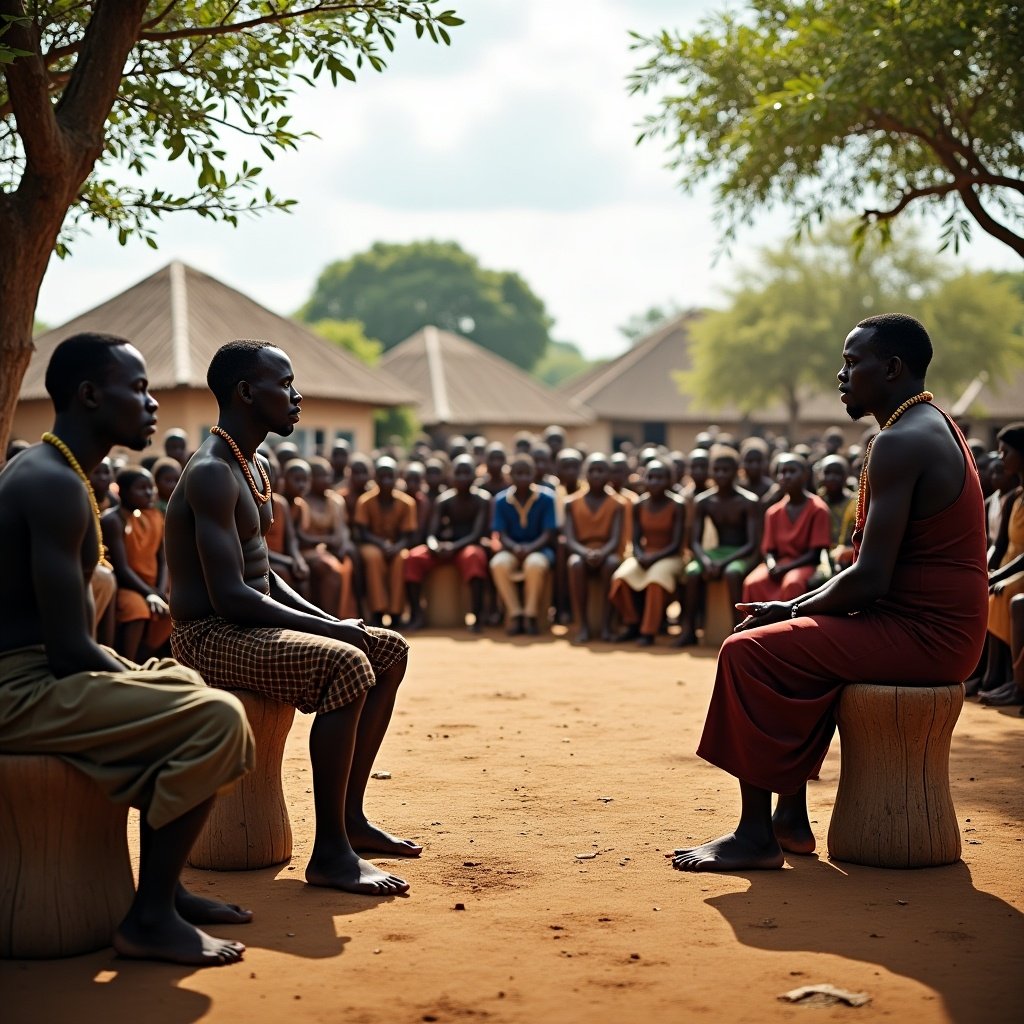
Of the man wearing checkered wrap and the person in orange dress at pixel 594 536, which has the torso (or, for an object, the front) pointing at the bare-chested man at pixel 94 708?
the person in orange dress

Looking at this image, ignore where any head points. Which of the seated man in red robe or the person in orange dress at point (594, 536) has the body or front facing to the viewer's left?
the seated man in red robe

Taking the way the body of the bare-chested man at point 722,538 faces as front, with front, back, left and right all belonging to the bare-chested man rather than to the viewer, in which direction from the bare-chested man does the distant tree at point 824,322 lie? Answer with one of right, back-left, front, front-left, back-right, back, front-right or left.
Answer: back

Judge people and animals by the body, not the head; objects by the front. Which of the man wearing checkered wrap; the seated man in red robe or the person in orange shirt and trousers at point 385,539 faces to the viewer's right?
the man wearing checkered wrap

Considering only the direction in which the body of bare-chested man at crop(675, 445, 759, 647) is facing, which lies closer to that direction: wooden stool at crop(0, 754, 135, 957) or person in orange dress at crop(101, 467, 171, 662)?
the wooden stool

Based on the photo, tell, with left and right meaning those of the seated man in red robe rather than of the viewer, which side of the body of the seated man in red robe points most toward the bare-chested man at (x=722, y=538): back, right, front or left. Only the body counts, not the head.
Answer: right

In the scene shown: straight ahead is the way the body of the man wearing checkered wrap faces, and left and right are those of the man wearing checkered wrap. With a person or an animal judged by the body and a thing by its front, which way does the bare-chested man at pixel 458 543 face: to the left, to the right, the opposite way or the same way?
to the right

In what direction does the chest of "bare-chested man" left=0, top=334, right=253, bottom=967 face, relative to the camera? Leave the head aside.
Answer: to the viewer's right

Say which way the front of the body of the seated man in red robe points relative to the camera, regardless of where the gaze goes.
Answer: to the viewer's left

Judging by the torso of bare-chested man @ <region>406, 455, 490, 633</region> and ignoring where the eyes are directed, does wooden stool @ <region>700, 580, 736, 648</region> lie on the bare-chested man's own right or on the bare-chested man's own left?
on the bare-chested man's own left

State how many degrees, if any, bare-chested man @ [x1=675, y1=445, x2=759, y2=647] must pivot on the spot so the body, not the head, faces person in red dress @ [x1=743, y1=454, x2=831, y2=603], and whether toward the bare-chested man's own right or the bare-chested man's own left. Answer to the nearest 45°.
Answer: approximately 45° to the bare-chested man's own left

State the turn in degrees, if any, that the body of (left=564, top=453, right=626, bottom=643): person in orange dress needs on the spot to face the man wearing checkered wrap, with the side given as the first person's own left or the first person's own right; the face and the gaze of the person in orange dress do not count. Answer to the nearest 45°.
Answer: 0° — they already face them

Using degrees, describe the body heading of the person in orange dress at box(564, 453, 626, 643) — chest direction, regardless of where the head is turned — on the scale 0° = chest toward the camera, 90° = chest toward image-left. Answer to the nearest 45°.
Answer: approximately 0°

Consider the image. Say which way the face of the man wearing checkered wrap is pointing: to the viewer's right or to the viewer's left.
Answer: to the viewer's right

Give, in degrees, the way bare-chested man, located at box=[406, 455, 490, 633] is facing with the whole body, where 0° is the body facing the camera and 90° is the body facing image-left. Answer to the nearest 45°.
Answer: approximately 0°
